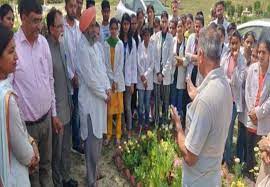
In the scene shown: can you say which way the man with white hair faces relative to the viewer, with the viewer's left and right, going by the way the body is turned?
facing away from the viewer and to the left of the viewer

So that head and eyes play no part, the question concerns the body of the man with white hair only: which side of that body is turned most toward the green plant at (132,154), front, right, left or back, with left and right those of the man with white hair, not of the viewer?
front

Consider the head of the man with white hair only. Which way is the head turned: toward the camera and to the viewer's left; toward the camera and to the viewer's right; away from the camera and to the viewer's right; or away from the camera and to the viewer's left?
away from the camera and to the viewer's left

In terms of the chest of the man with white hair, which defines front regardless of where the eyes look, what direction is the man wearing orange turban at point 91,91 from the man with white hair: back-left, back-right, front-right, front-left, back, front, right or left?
front
